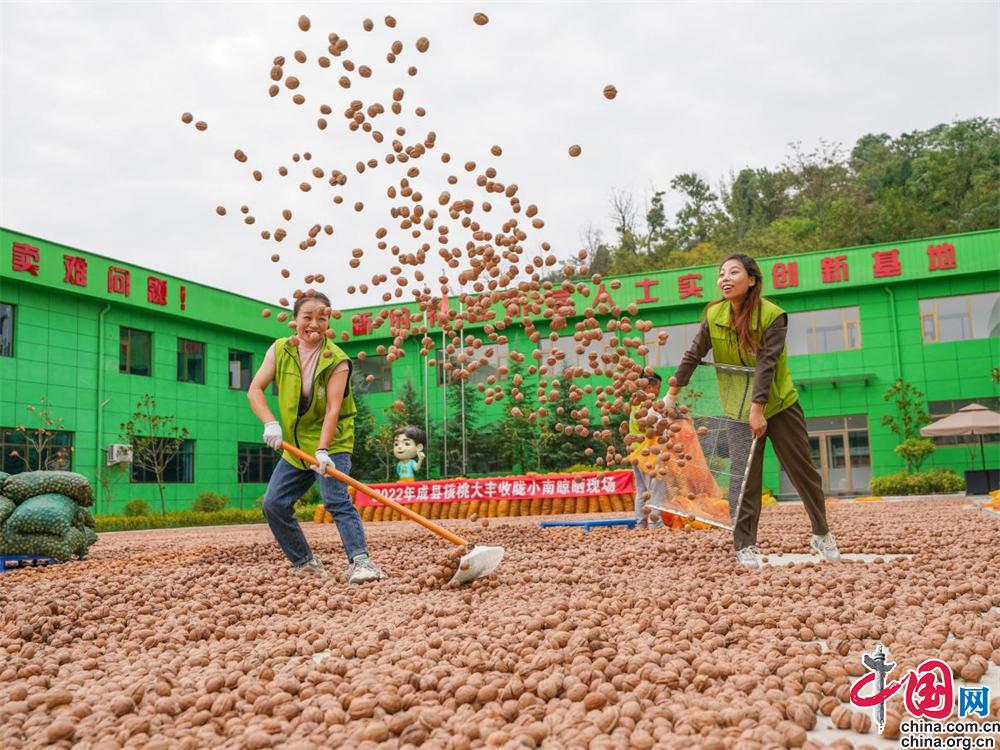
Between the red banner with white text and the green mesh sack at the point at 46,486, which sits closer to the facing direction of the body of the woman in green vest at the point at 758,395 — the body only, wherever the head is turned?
the green mesh sack

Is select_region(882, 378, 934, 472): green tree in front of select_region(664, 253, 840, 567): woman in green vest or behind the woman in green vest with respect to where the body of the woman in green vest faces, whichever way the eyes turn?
behind

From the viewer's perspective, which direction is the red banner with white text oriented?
toward the camera

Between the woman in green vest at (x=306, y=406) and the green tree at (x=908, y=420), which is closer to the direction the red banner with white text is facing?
the woman in green vest

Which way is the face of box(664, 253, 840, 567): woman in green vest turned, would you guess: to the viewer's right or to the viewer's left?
to the viewer's left

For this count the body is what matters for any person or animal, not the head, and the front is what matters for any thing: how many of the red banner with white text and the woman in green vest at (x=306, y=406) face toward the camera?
2

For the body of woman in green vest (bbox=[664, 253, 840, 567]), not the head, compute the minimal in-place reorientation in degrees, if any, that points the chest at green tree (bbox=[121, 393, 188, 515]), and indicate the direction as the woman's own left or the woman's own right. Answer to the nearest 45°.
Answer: approximately 90° to the woman's own right

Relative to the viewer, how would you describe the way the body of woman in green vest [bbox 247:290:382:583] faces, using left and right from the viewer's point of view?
facing the viewer

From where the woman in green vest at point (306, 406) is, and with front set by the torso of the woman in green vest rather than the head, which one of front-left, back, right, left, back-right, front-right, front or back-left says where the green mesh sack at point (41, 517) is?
back-right

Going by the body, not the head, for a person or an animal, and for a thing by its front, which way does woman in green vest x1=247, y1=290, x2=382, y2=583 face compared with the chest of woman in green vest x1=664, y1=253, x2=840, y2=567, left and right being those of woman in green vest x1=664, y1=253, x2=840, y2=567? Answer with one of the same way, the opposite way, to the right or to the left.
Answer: to the left

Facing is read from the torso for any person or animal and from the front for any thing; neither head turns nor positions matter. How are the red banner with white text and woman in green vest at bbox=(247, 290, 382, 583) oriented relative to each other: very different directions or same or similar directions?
same or similar directions

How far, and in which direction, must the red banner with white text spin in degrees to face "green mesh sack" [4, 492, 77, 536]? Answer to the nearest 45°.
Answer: approximately 45° to its right

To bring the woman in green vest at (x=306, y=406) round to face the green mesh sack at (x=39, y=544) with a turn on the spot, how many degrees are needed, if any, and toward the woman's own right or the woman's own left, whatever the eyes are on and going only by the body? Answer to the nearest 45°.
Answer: approximately 135° to the woman's own right

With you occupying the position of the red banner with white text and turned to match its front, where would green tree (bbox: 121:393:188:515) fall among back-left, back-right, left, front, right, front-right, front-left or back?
back-right

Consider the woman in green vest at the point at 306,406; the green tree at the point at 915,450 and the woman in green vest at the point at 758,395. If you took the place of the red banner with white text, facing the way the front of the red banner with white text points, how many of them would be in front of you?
2
